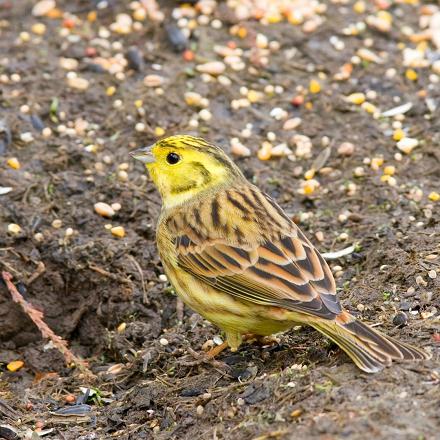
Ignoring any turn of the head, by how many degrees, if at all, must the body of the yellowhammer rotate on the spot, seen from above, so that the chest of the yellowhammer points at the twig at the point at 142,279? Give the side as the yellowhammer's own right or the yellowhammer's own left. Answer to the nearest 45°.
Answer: approximately 45° to the yellowhammer's own right

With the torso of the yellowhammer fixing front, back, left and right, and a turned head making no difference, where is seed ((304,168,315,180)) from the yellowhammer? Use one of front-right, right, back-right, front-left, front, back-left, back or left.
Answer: right

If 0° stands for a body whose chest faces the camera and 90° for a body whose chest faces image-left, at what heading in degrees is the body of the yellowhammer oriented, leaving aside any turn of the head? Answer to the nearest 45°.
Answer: approximately 90°

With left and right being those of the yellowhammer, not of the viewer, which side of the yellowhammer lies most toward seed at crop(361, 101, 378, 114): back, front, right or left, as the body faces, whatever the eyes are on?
right

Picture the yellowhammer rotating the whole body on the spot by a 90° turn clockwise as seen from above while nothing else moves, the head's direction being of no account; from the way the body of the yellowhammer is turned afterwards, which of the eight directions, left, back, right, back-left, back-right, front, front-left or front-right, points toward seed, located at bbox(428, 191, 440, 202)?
front-right

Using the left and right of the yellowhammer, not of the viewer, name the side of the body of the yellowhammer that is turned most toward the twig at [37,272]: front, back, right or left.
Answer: front

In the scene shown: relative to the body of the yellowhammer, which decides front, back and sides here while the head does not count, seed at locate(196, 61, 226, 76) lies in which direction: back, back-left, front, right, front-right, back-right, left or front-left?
right

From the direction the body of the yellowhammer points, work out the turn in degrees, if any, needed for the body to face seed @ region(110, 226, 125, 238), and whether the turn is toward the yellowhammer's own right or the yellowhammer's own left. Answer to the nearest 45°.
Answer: approximately 45° to the yellowhammer's own right

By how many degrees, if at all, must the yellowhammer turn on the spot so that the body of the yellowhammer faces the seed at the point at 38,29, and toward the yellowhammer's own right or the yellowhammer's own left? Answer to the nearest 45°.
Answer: approximately 45° to the yellowhammer's own right

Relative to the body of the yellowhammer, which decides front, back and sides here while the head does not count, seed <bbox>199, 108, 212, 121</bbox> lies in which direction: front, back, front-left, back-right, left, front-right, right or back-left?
right

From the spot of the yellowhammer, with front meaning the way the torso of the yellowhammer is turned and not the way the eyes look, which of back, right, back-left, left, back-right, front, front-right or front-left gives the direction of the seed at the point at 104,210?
front-right

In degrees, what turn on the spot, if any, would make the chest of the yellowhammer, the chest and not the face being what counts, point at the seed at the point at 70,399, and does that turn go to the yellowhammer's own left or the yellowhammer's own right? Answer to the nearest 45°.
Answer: approximately 45° to the yellowhammer's own left

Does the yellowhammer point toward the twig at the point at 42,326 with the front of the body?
yes
